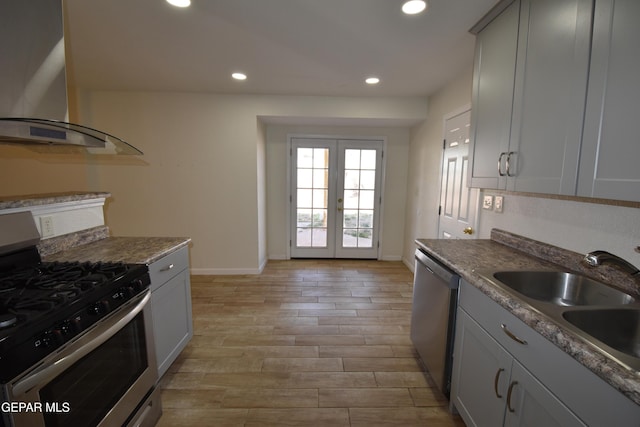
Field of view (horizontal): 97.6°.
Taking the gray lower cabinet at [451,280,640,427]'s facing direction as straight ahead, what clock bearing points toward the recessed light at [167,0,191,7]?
The recessed light is roughly at 1 o'clock from the gray lower cabinet.

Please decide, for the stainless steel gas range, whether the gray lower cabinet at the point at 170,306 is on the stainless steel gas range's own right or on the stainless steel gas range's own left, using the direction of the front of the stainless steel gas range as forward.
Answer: on the stainless steel gas range's own left

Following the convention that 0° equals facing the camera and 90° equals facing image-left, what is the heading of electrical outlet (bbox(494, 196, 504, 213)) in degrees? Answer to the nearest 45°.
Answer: approximately 45°

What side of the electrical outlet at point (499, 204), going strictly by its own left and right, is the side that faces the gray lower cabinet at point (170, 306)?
front

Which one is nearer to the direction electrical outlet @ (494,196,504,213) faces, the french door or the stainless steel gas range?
the stainless steel gas range

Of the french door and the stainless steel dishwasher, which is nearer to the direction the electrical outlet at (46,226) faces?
the stainless steel dishwasher

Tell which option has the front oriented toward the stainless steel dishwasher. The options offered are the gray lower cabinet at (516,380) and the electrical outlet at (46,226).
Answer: the electrical outlet
